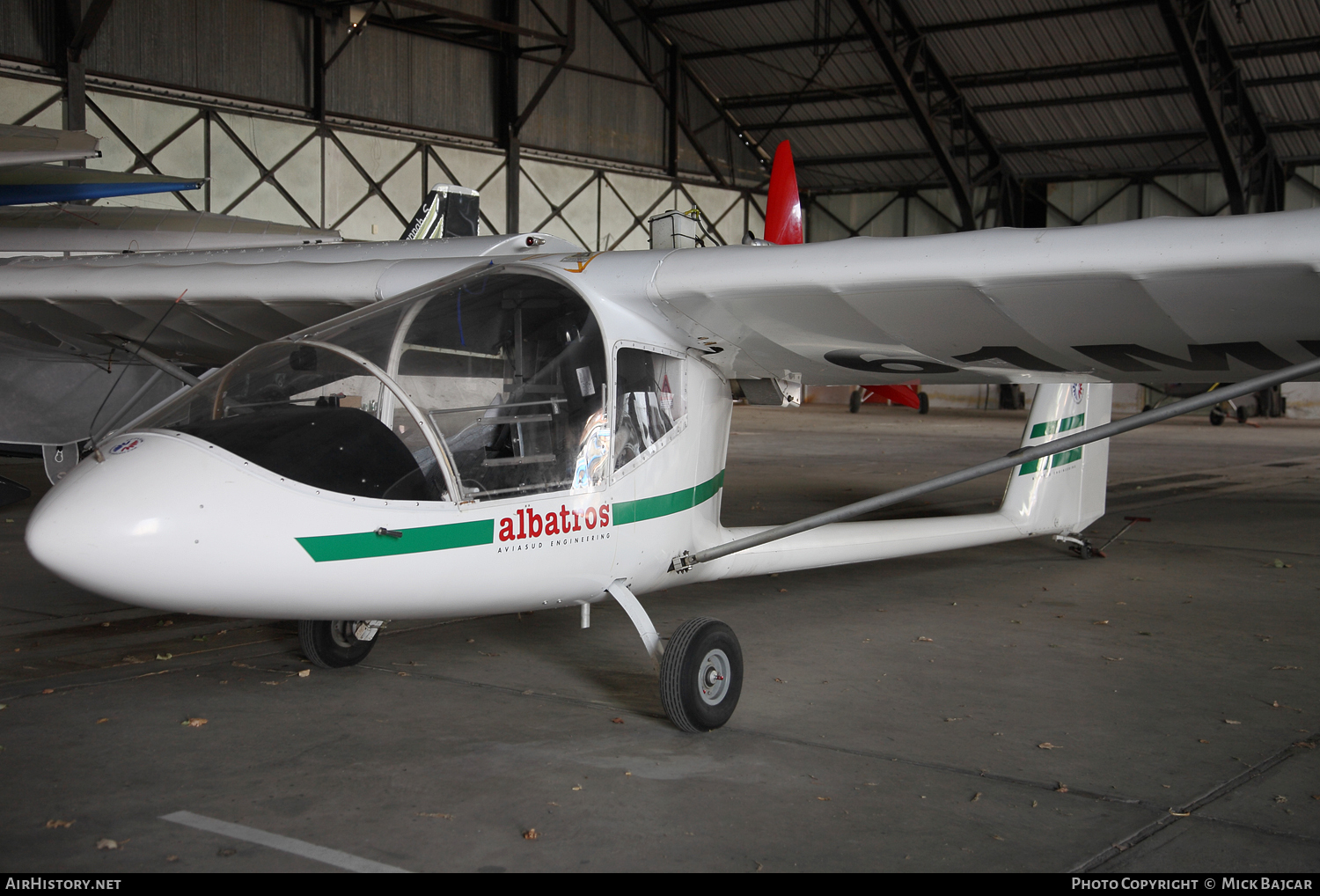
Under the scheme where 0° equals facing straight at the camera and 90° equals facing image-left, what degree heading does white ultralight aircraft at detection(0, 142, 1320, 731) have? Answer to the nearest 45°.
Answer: approximately 45°
